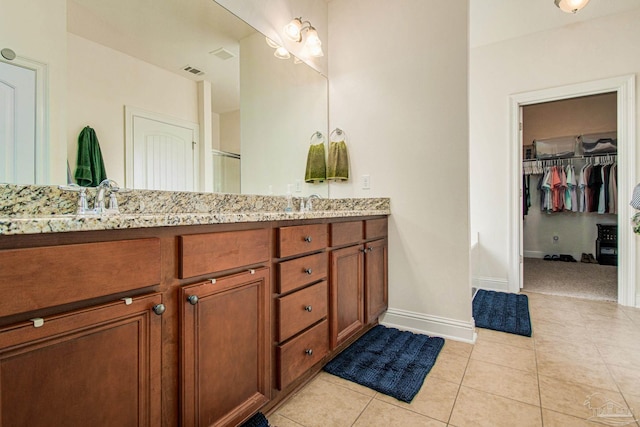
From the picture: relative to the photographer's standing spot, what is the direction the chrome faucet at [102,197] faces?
facing the viewer and to the right of the viewer

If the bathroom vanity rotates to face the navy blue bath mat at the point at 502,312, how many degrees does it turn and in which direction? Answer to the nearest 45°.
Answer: approximately 45° to its left

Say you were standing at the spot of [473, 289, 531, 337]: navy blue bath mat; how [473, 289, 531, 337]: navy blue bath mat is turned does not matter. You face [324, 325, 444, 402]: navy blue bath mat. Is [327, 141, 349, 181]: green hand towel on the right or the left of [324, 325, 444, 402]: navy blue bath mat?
right

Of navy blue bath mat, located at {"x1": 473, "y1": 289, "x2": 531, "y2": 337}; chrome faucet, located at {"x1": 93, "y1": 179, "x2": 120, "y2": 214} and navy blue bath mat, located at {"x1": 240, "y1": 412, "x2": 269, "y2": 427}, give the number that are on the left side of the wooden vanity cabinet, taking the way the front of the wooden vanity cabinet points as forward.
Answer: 1

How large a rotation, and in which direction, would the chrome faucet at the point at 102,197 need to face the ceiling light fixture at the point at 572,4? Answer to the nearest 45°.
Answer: approximately 45° to its left

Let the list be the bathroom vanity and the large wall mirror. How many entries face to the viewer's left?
0

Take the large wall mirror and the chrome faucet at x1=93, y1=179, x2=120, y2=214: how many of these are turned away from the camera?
0

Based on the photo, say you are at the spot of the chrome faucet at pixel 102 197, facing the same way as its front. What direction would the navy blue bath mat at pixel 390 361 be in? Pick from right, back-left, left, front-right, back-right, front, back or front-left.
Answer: front-left

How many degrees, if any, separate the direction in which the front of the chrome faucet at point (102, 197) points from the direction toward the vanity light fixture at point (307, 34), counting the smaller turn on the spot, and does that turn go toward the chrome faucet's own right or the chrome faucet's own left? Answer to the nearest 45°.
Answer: approximately 45° to the chrome faucet's own left

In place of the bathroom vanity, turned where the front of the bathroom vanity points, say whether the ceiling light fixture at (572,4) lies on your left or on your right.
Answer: on your left
